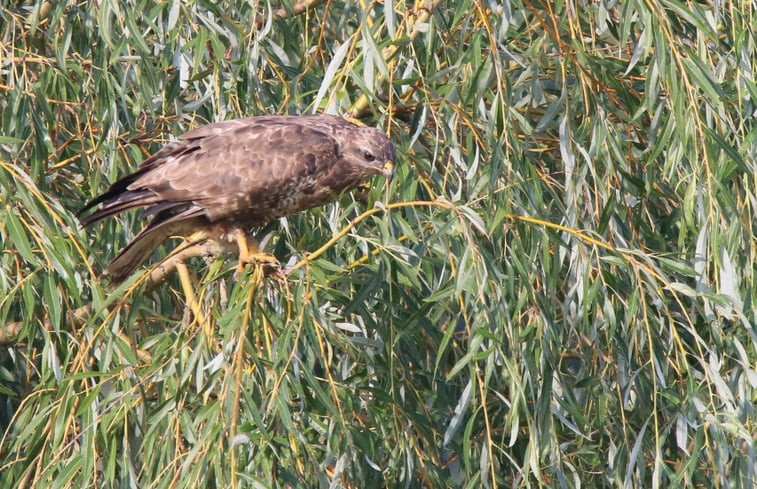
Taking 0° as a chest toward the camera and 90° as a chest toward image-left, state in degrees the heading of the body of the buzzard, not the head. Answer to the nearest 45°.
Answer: approximately 270°
